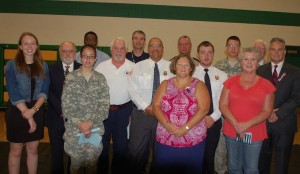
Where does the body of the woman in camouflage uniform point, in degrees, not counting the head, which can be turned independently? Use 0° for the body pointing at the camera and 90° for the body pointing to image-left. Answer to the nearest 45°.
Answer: approximately 0°

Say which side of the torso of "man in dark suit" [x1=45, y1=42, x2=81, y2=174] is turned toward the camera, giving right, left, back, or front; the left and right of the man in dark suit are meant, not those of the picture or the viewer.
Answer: front

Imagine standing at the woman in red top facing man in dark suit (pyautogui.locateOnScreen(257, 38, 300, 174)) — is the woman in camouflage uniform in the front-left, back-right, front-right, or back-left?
back-left

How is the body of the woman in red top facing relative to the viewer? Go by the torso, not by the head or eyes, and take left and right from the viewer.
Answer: facing the viewer

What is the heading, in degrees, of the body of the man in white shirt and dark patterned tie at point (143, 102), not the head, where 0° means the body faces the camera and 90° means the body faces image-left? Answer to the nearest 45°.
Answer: approximately 315°

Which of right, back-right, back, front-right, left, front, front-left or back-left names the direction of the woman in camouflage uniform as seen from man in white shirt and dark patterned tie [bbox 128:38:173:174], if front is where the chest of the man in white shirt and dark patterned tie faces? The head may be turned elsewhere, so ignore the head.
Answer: right

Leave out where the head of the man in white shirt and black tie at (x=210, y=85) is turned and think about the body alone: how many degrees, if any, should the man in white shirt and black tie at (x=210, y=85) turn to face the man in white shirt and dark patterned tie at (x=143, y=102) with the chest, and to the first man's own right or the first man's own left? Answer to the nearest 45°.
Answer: approximately 90° to the first man's own right

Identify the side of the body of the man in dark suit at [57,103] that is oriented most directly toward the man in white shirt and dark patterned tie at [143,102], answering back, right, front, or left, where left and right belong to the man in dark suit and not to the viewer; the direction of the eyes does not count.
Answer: left

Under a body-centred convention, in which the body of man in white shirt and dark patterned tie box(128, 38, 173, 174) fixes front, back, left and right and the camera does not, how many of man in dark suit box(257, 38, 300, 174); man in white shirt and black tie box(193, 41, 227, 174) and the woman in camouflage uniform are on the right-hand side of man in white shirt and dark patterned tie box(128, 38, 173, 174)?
1

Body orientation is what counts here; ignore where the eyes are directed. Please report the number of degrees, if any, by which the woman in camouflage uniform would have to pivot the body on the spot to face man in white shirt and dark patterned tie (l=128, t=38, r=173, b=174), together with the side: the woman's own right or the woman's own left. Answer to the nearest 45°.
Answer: approximately 135° to the woman's own left

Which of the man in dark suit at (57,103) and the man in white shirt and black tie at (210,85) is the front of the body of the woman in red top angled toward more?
the man in dark suit

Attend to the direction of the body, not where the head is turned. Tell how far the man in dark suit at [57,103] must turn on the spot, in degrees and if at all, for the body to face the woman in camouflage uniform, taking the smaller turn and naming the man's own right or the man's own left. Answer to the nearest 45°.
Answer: approximately 45° to the man's own left
